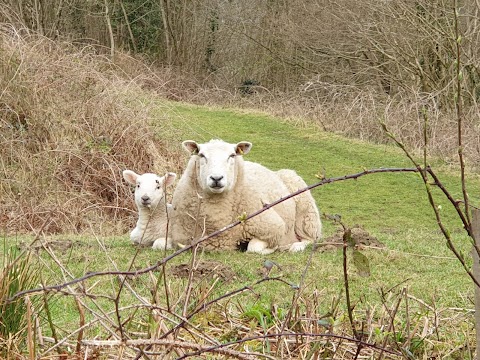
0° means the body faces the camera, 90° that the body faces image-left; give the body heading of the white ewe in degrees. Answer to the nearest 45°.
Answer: approximately 45°

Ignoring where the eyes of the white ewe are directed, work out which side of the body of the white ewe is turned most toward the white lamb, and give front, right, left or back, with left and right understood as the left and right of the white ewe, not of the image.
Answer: right
